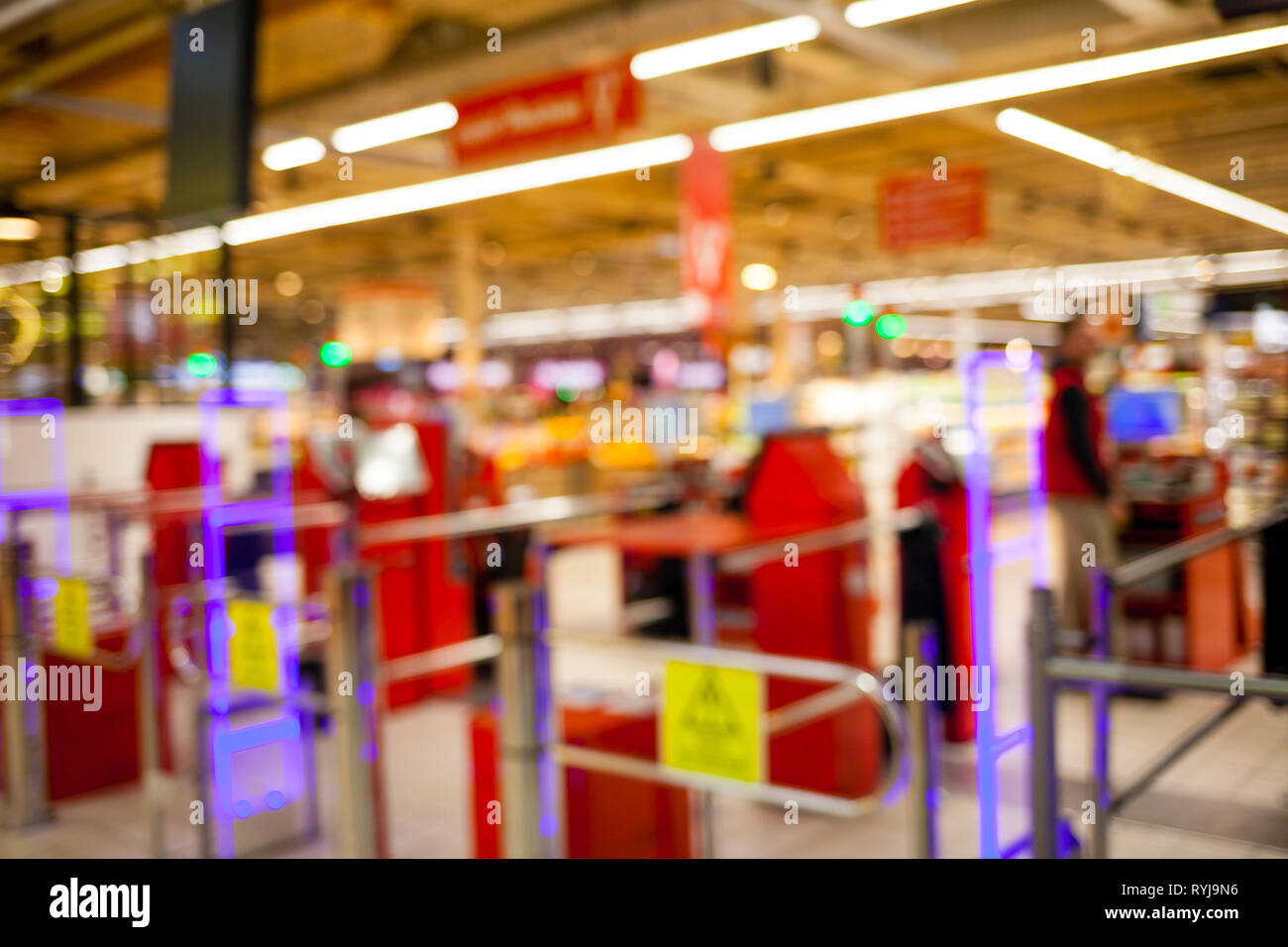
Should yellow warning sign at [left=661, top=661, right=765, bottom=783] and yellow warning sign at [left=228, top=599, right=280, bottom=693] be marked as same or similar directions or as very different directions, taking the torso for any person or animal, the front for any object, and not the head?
same or similar directions

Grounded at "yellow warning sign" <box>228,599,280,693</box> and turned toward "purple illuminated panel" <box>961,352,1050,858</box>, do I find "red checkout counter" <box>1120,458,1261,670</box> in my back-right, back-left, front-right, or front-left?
front-left

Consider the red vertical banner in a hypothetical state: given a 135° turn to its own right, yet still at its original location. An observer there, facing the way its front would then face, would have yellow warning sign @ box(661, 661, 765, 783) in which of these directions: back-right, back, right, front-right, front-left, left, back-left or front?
back-left

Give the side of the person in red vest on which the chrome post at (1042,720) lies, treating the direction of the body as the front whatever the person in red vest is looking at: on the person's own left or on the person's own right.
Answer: on the person's own right

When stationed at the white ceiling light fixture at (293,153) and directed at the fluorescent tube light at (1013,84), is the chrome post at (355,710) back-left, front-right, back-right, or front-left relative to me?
front-right

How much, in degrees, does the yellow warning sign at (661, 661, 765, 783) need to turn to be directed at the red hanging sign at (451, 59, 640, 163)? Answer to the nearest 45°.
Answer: approximately 180°

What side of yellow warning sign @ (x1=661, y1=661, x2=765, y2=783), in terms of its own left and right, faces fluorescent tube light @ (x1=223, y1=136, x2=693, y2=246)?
back

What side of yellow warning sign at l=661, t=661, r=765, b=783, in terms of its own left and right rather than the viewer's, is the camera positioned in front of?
front

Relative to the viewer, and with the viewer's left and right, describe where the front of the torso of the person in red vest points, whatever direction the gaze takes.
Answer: facing to the right of the viewer

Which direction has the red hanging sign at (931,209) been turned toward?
toward the camera

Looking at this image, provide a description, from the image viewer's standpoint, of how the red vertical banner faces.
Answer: facing the viewer

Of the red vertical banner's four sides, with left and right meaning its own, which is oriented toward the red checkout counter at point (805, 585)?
front
